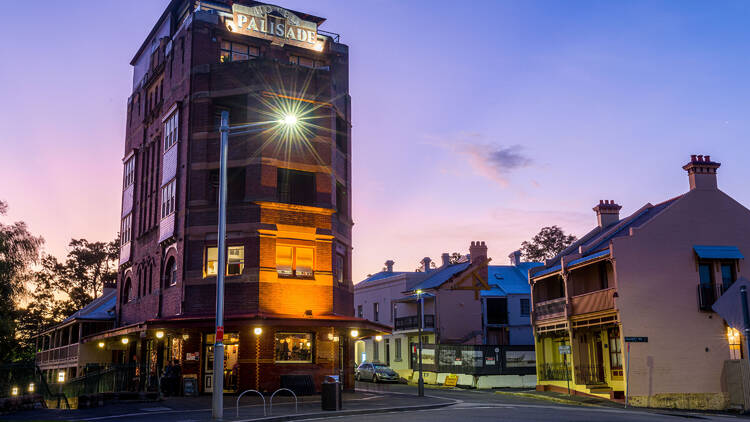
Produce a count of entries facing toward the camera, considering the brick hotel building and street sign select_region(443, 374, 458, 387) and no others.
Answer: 2

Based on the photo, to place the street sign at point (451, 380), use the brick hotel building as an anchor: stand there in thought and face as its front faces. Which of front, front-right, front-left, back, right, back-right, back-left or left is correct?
back-left

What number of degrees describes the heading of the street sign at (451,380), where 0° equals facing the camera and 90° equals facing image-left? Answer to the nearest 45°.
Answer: approximately 0°

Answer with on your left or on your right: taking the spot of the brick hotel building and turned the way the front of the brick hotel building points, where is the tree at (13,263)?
on your right

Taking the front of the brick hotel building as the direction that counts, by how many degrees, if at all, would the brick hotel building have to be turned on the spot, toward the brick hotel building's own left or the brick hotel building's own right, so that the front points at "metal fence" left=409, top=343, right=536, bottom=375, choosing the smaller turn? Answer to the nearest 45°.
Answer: approximately 135° to the brick hotel building's own left

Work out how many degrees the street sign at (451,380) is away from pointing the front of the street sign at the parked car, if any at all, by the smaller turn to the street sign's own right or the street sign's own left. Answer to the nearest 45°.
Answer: approximately 135° to the street sign's own right

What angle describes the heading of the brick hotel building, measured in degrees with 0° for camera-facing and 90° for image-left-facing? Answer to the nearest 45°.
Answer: approximately 0°

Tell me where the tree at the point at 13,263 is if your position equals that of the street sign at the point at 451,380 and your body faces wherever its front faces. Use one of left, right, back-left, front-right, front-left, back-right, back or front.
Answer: front-right
